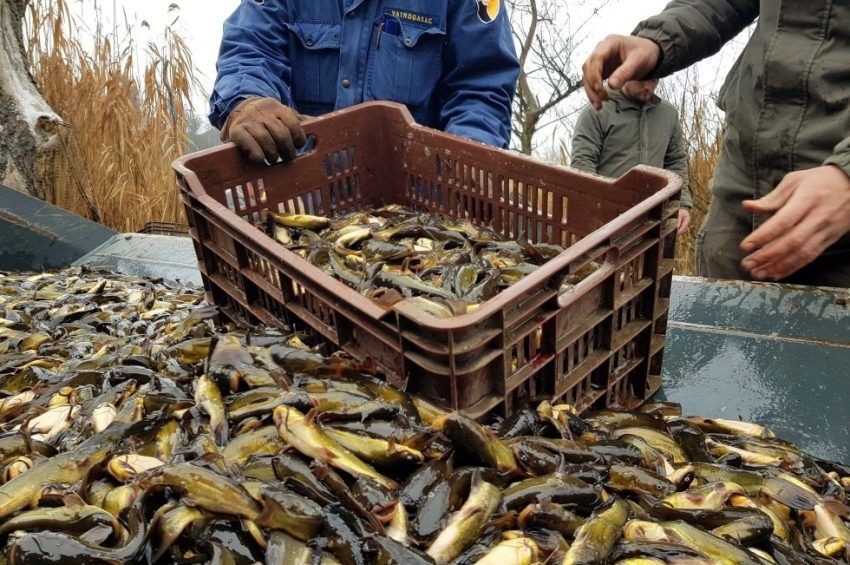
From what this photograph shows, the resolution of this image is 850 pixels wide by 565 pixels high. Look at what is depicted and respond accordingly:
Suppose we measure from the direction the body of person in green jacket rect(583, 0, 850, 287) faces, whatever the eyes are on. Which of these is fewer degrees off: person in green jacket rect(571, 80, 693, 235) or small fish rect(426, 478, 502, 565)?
the small fish

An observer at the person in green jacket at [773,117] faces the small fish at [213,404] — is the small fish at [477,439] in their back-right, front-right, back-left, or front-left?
front-left

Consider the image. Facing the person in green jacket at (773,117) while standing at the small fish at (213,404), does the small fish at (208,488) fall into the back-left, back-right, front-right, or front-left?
back-right

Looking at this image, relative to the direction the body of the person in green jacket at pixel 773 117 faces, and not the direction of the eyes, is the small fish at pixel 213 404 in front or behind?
in front

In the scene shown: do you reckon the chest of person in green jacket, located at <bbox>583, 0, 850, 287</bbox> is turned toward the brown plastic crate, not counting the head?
yes

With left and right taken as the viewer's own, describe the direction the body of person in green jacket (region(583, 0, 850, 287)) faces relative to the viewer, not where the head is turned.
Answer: facing the viewer and to the left of the viewer

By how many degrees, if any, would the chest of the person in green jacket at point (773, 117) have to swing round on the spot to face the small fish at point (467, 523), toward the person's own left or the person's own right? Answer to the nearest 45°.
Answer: approximately 45° to the person's own left

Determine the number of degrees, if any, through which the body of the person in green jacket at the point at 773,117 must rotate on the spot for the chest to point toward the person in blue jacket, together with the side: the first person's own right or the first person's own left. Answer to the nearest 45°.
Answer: approximately 45° to the first person's own right

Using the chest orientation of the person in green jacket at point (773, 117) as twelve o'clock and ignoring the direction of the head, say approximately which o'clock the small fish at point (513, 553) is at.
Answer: The small fish is roughly at 11 o'clock from the person in green jacket.

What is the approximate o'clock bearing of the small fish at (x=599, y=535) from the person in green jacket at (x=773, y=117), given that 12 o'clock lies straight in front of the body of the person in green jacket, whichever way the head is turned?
The small fish is roughly at 11 o'clock from the person in green jacket.

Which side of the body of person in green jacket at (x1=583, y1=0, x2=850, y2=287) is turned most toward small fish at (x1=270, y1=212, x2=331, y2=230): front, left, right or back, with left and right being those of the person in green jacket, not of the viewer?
front

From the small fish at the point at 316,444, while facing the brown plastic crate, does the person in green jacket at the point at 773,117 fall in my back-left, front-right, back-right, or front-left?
front-right
